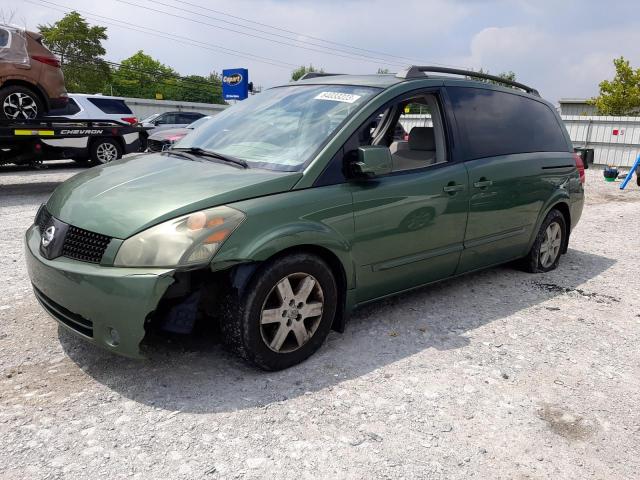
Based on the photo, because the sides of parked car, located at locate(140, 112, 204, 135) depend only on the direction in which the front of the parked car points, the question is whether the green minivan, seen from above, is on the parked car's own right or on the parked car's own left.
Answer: on the parked car's own left

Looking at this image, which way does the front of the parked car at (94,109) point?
to the viewer's left

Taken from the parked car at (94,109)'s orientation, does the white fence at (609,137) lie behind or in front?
behind

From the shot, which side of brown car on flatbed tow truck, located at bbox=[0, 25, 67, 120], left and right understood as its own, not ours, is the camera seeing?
left

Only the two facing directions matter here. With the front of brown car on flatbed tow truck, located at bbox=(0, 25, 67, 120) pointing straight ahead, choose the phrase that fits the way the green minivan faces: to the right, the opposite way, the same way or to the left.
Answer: the same way

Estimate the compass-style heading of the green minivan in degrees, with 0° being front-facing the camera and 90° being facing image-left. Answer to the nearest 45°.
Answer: approximately 45°

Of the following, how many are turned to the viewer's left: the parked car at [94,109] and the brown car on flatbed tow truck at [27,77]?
2

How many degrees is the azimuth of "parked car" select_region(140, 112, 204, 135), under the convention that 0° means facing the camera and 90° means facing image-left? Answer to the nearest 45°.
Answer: approximately 45°

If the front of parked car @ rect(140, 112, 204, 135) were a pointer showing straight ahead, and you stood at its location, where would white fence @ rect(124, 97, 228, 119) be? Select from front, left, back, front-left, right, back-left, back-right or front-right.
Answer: back-right
